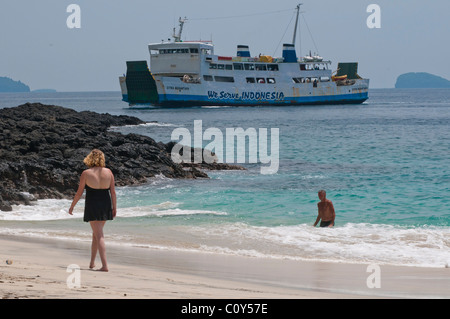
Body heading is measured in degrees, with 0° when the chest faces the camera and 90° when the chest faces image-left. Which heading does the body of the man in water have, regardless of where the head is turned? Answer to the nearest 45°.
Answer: approximately 45°

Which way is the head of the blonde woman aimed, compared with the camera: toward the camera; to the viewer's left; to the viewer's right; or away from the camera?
away from the camera

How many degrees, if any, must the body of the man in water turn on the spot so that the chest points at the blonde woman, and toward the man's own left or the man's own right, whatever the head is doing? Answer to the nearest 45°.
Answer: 0° — they already face them
